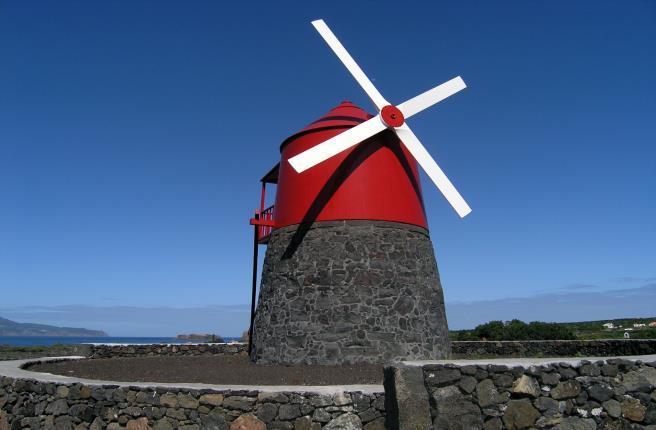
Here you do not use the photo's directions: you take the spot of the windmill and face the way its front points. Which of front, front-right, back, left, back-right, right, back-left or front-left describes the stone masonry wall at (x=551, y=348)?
left

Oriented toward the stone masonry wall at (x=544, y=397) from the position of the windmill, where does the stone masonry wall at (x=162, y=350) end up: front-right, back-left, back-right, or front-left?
back-right

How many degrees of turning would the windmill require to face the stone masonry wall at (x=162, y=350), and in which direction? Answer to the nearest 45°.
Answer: approximately 180°

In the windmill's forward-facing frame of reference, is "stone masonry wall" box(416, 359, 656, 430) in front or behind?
in front

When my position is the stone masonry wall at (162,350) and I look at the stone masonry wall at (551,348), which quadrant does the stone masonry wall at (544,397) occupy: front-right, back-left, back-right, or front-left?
front-right

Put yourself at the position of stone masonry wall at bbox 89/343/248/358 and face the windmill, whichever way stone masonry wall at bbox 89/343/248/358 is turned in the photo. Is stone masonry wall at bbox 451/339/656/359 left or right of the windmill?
left

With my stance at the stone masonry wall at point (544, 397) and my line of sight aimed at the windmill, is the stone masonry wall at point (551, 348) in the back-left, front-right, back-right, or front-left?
front-right

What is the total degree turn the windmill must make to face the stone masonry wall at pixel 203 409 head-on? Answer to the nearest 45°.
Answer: approximately 45° to its right

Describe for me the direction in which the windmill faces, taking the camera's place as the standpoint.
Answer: facing the viewer and to the right of the viewer
